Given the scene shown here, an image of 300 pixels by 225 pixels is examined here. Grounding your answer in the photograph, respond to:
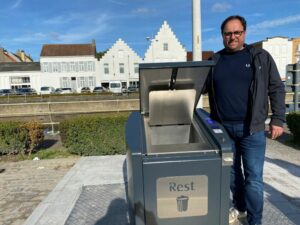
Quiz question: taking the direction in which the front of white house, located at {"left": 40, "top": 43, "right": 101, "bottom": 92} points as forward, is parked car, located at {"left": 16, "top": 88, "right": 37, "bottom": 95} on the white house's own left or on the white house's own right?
on the white house's own right

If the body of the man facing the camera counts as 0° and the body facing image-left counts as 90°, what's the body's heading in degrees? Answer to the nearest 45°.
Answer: approximately 45°

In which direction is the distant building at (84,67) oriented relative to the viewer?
toward the camera

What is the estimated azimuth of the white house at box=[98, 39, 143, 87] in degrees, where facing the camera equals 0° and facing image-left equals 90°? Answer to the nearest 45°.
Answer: approximately 0°

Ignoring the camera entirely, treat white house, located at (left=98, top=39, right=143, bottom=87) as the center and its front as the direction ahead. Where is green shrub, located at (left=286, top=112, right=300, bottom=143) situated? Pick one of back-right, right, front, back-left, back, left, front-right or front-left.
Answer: front

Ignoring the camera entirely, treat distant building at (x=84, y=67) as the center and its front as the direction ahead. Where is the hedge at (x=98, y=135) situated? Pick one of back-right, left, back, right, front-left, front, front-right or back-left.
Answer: front

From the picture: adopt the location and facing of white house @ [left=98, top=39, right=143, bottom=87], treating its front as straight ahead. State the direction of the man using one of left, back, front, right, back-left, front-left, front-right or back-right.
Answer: front

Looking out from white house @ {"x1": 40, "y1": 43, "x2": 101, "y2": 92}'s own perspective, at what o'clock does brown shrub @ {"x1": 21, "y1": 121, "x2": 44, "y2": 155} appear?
The brown shrub is roughly at 12 o'clock from the white house.

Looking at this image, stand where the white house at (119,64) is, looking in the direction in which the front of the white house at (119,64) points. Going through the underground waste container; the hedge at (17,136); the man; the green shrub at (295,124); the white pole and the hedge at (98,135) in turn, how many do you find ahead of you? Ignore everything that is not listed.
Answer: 6

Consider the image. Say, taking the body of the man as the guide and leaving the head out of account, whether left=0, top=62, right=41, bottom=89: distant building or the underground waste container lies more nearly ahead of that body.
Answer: the underground waste container

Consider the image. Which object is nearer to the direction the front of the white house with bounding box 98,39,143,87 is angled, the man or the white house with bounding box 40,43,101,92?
the man

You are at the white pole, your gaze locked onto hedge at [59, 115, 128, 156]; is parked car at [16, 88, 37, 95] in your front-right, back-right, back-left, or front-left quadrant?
front-right

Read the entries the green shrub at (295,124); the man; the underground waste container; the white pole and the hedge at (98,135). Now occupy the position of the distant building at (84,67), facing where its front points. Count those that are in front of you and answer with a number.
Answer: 5

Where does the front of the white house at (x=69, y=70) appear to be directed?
toward the camera

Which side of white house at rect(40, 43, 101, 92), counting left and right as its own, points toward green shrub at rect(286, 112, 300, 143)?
front

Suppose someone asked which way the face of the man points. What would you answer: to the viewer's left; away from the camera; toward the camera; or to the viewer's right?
toward the camera

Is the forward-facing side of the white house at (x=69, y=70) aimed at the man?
yes

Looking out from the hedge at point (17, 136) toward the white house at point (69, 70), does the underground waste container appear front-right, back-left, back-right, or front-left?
back-right
